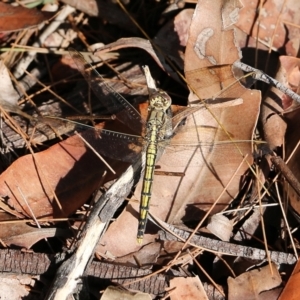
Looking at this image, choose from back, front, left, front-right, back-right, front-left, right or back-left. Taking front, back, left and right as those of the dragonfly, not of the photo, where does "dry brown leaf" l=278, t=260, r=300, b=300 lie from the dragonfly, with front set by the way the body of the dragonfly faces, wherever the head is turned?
back-right

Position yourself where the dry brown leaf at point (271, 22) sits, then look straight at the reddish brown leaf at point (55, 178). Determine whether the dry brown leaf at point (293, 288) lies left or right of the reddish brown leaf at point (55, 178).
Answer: left

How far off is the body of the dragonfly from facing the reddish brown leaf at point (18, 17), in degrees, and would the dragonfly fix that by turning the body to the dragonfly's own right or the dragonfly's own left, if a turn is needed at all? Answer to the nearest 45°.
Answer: approximately 45° to the dragonfly's own left

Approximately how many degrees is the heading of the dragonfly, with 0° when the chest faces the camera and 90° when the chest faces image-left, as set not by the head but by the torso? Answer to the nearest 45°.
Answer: approximately 180°

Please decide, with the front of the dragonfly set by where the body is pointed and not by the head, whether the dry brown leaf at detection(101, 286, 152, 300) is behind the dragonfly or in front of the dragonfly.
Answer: behind

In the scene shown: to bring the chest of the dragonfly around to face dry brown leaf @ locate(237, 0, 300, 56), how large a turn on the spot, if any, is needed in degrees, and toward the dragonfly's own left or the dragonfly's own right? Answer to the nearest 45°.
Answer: approximately 45° to the dragonfly's own right

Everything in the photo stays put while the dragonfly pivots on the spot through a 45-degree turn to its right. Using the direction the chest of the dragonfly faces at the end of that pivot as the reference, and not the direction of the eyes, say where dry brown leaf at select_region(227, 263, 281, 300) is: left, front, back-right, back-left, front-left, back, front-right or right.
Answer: right
